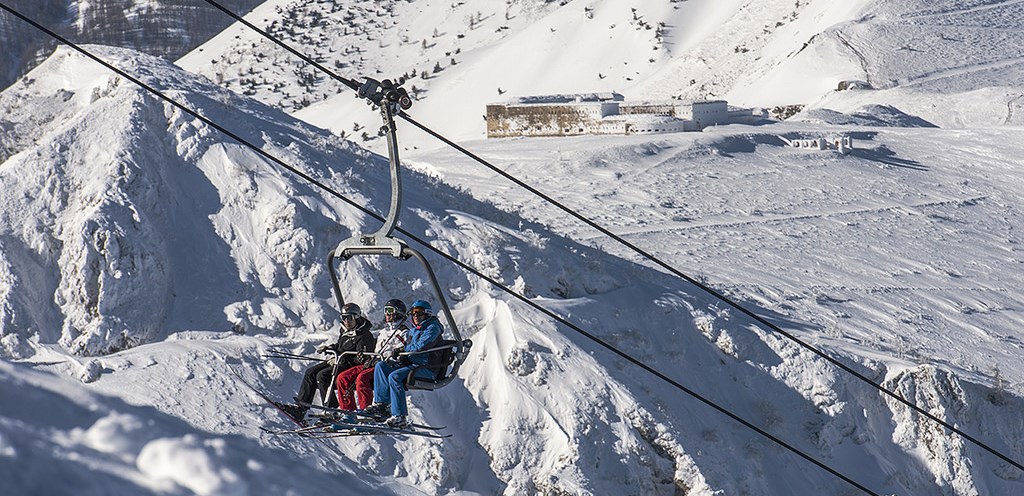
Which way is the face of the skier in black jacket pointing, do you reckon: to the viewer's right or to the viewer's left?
to the viewer's left

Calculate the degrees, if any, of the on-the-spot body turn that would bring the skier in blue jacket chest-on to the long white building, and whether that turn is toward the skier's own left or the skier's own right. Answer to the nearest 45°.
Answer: approximately 135° to the skier's own right

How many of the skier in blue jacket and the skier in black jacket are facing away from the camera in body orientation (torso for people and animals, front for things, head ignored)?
0

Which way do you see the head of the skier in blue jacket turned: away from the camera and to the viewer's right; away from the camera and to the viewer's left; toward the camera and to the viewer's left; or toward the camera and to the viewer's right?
toward the camera and to the viewer's left

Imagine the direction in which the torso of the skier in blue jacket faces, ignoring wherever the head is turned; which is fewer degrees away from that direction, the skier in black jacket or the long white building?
the skier in black jacket

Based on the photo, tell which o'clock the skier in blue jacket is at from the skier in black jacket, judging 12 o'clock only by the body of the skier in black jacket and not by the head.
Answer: The skier in blue jacket is roughly at 9 o'clock from the skier in black jacket.

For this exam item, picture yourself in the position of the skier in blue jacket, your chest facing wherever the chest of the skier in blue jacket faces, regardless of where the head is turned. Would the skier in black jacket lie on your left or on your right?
on your right
